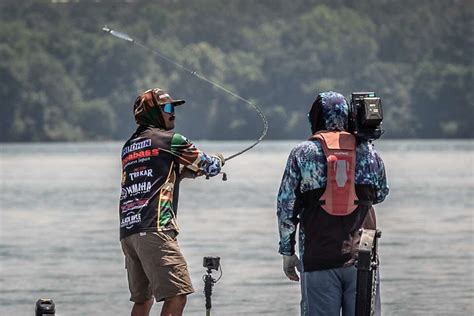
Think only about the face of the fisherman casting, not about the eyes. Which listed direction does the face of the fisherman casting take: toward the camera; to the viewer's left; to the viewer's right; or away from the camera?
to the viewer's right

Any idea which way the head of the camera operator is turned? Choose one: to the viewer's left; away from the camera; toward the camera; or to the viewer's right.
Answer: away from the camera

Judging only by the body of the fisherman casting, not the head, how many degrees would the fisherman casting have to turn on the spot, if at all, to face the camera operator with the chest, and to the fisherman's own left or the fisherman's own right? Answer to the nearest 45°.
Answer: approximately 90° to the fisherman's own right

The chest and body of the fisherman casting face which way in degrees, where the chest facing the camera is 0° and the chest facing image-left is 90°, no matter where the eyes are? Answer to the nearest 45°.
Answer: approximately 225°

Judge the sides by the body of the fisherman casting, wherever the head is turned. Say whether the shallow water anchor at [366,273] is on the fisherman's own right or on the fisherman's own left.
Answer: on the fisherman's own right

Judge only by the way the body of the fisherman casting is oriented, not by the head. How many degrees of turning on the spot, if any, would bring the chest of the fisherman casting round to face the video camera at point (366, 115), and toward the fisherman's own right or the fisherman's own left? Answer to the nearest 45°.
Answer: approximately 90° to the fisherman's own right
